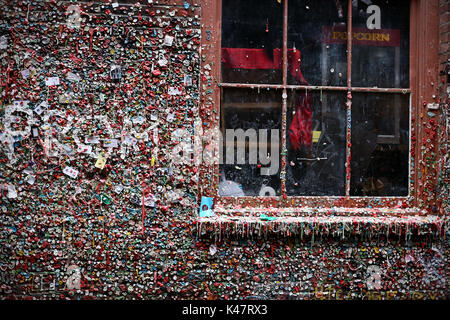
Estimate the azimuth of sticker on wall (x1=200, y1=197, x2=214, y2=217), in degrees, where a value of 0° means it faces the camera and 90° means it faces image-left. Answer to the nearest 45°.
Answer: approximately 0°
